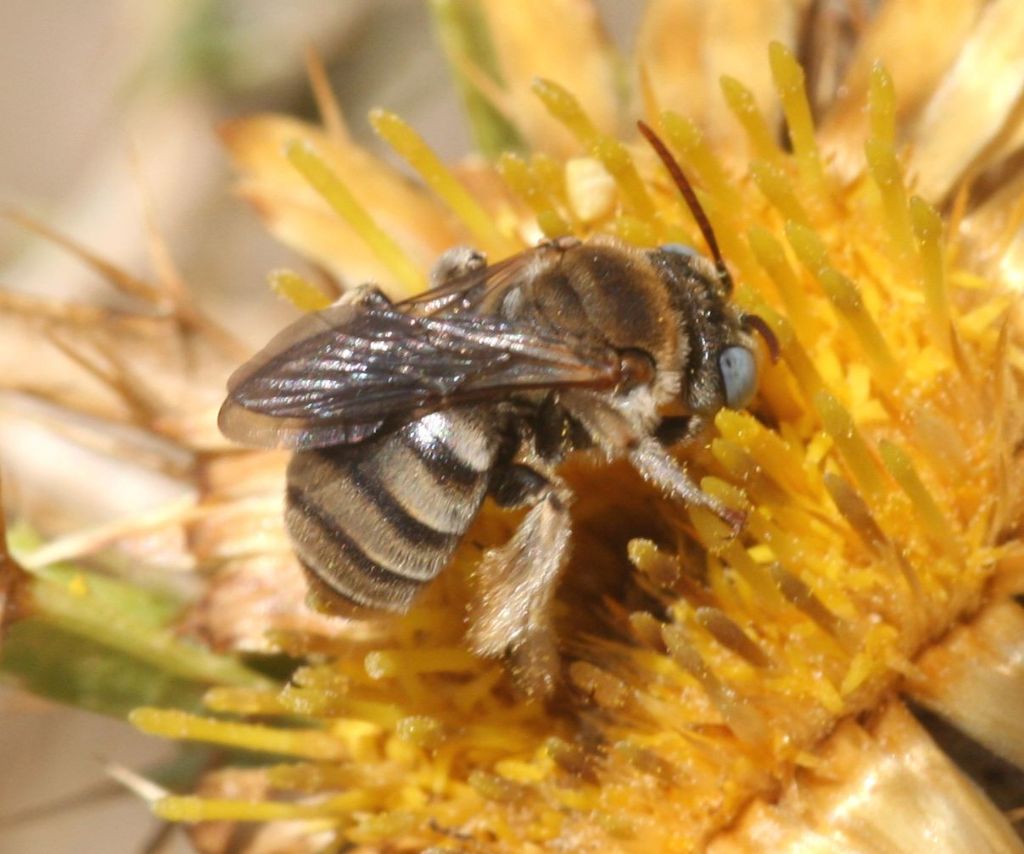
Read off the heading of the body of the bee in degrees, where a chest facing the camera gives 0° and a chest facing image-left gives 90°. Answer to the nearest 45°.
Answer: approximately 270°
